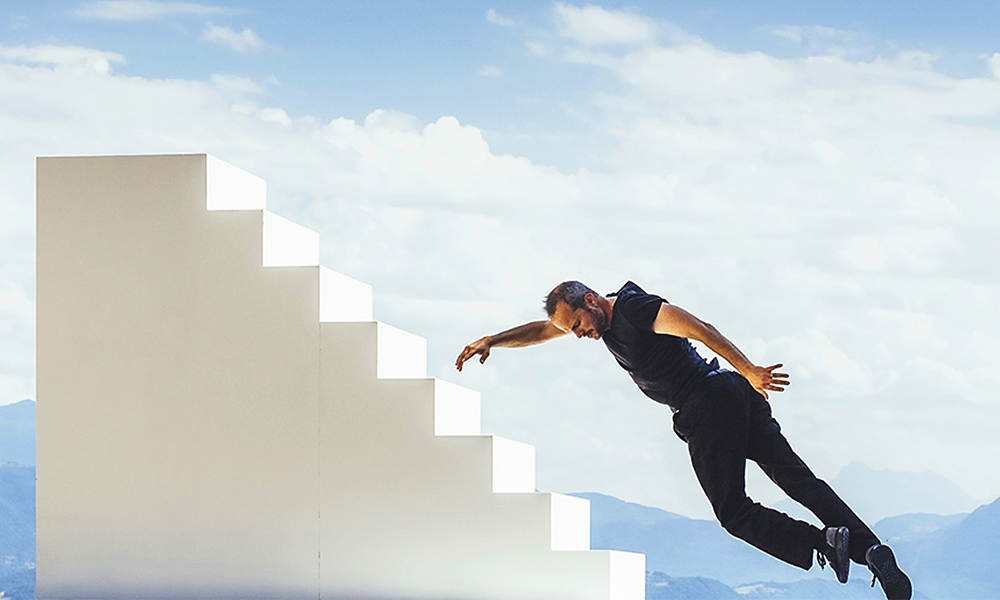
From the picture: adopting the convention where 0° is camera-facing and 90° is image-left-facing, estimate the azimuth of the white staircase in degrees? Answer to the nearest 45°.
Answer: approximately 270°
